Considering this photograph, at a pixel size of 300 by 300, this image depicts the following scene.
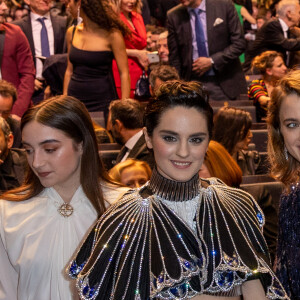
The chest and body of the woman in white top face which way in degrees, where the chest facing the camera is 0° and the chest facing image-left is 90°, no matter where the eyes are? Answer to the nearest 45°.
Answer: approximately 0°
